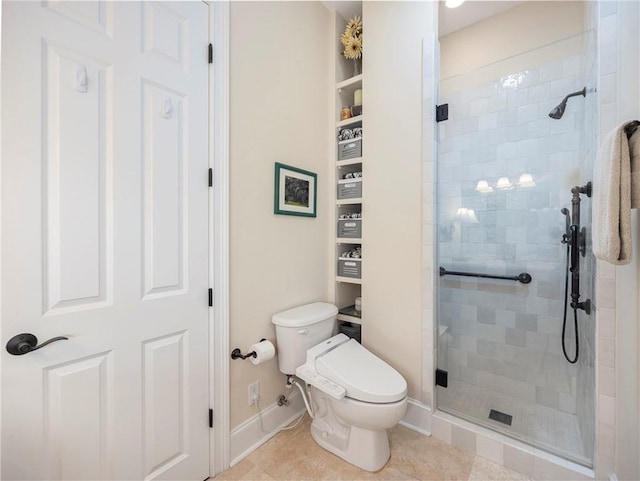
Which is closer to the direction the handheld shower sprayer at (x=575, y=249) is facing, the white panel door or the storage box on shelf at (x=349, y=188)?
the storage box on shelf

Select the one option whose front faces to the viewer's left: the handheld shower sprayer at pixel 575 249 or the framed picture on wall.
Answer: the handheld shower sprayer

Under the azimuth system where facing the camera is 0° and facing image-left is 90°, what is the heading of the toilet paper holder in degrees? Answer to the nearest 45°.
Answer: approximately 315°

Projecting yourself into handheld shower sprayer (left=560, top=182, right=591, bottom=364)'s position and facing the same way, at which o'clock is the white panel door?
The white panel door is roughly at 10 o'clock from the handheld shower sprayer.

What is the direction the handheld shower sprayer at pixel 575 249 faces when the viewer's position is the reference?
facing to the left of the viewer

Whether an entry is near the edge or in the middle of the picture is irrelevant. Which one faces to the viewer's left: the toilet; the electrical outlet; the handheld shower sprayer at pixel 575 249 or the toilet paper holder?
the handheld shower sprayer

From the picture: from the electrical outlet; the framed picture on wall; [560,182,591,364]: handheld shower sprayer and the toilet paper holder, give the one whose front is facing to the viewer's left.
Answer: the handheld shower sprayer

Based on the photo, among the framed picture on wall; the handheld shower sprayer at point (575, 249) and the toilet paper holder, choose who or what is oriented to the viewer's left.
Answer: the handheld shower sprayer

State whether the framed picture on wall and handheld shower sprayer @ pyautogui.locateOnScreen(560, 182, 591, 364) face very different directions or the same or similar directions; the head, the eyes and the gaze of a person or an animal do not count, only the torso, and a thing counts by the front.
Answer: very different directions
